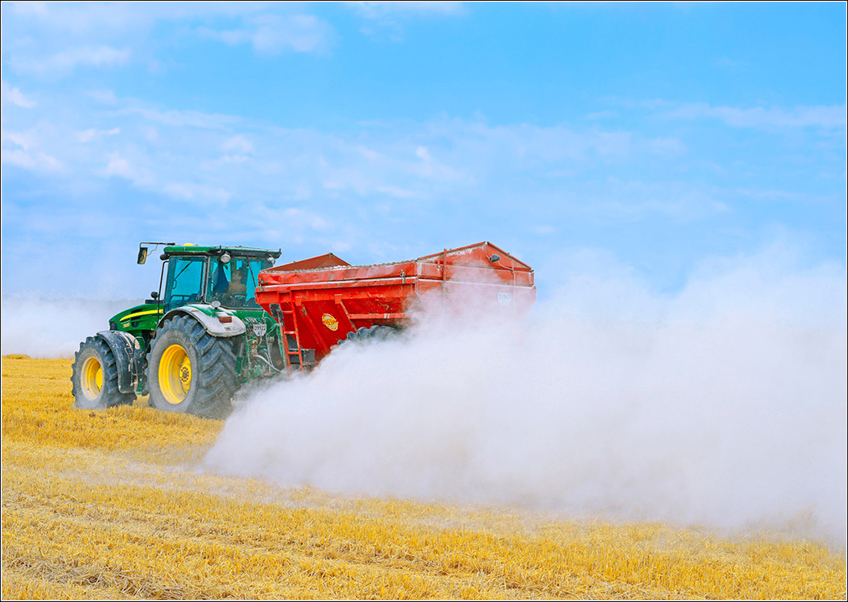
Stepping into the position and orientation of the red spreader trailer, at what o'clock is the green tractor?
The green tractor is roughly at 12 o'clock from the red spreader trailer.

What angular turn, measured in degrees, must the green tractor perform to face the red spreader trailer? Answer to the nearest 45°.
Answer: approximately 180°

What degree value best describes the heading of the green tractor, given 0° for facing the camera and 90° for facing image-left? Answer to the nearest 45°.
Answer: approximately 135°

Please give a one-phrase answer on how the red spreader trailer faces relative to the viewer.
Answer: facing away from the viewer and to the left of the viewer

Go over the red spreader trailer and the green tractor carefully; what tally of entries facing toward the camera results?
0

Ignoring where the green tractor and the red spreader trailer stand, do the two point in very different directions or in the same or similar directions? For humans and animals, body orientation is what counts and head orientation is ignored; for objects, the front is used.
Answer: same or similar directions
